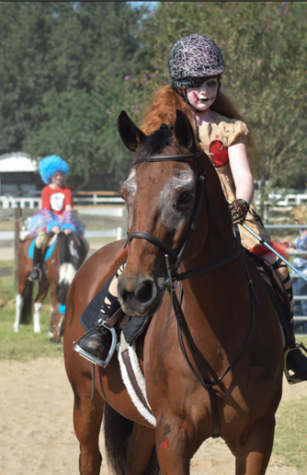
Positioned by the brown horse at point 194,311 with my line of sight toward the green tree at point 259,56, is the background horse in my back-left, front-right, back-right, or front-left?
front-left

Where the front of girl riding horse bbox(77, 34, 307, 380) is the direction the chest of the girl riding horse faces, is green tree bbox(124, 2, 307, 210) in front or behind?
behind

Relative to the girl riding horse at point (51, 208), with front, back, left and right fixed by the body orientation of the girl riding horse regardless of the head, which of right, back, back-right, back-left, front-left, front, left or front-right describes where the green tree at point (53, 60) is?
back-left

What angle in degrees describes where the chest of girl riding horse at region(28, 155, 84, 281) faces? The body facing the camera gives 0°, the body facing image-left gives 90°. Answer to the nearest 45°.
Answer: approximately 315°

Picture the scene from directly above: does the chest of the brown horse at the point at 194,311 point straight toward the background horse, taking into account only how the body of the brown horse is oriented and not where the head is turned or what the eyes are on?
no

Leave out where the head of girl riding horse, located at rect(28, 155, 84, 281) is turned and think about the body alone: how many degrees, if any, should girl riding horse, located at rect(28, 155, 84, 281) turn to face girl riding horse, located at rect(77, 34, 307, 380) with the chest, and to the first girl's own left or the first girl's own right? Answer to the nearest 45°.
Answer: approximately 45° to the first girl's own right

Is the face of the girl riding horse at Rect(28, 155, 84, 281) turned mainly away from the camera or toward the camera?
toward the camera

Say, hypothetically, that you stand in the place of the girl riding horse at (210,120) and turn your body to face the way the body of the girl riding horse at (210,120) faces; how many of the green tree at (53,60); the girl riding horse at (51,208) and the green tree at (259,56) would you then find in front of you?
0

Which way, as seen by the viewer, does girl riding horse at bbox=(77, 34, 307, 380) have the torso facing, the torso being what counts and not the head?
toward the camera
